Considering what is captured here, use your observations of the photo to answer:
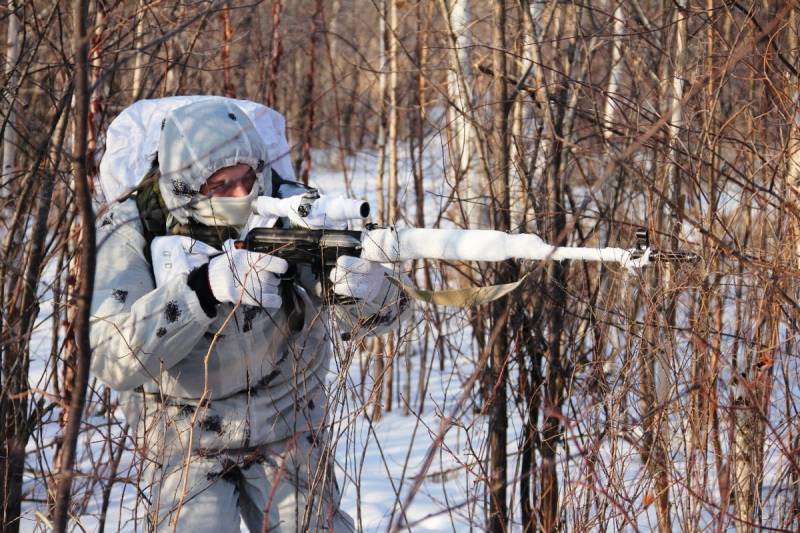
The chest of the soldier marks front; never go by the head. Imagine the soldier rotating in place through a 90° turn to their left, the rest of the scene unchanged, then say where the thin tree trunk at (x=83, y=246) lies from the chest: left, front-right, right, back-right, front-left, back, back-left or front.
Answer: back-right

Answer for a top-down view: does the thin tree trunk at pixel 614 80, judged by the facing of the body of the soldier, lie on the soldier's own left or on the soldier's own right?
on the soldier's own left

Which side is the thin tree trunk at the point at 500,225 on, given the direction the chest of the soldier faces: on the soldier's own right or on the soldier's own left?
on the soldier's own left

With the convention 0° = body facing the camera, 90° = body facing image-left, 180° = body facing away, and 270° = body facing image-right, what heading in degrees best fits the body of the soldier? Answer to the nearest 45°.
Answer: approximately 315°

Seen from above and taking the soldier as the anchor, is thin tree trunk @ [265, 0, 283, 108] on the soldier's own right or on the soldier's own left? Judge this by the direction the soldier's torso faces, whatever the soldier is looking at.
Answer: on the soldier's own left
